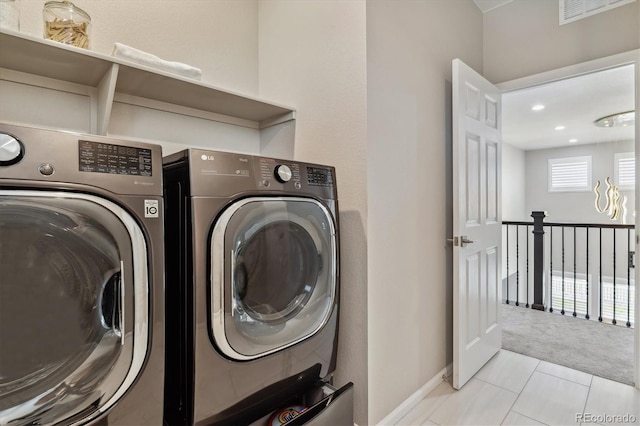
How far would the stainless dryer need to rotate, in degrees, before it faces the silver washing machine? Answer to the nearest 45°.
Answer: approximately 90° to its right

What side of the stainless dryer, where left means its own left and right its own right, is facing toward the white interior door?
left

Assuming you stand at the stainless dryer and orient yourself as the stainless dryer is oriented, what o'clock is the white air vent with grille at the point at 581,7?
The white air vent with grille is roughly at 10 o'clock from the stainless dryer.

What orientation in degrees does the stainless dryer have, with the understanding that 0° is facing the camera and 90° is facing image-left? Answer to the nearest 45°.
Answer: approximately 315°

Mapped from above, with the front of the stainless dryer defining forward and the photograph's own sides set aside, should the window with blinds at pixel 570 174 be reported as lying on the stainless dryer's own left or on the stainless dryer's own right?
on the stainless dryer's own left
